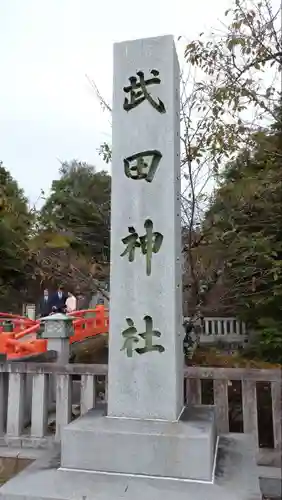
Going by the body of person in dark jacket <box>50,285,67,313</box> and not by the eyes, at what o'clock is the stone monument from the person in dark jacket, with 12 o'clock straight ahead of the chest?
The stone monument is roughly at 12 o'clock from the person in dark jacket.

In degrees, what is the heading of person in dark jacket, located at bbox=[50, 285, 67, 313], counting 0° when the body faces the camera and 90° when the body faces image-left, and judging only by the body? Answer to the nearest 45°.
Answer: approximately 0°

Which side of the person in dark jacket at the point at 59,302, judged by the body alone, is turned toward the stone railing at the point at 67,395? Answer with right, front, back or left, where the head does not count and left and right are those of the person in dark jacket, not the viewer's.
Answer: front

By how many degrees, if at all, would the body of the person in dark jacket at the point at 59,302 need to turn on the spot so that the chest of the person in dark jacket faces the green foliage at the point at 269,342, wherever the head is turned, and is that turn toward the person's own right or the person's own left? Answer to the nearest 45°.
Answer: approximately 45° to the person's own left

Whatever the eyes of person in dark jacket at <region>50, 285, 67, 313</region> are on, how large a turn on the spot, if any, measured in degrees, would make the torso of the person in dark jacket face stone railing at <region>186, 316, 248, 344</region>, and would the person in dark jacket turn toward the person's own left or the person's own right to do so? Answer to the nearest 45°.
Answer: approximately 90° to the person's own left
